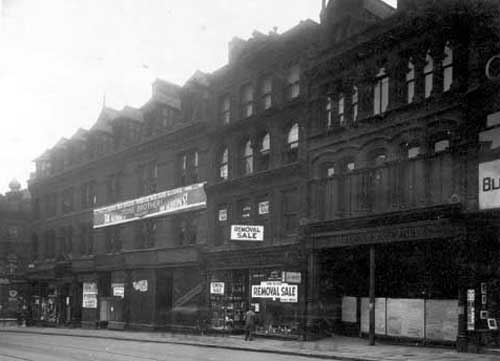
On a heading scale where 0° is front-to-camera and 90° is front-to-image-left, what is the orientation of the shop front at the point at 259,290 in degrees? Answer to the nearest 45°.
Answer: approximately 45°
